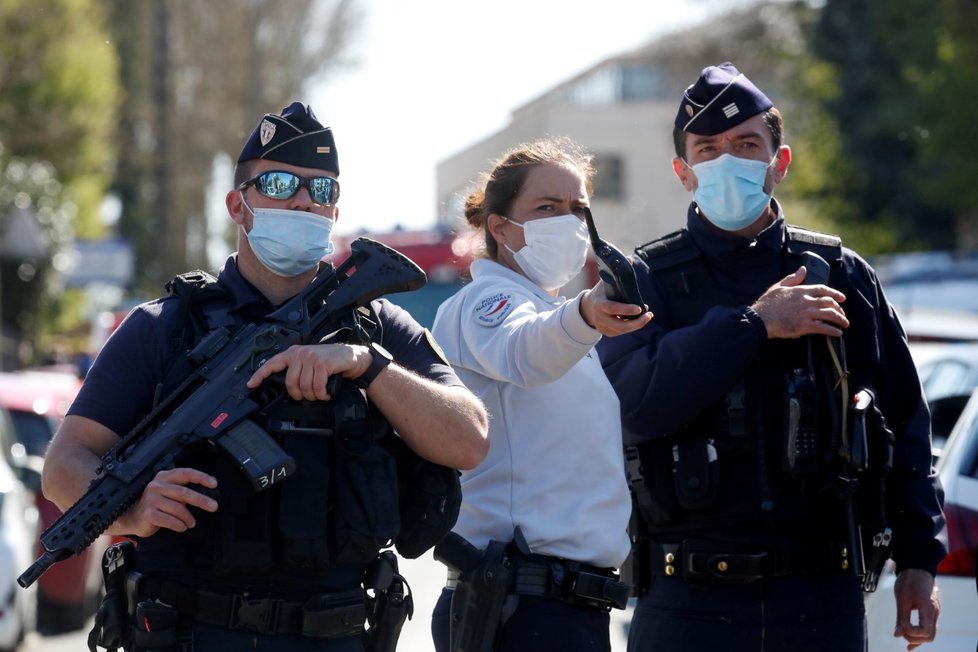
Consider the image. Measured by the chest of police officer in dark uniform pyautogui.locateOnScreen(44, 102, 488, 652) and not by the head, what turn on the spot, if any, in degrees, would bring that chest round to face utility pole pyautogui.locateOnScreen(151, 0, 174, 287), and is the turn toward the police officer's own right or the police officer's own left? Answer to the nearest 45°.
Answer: approximately 180°

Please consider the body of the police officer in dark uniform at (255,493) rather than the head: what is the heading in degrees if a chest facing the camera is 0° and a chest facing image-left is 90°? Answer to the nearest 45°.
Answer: approximately 0°

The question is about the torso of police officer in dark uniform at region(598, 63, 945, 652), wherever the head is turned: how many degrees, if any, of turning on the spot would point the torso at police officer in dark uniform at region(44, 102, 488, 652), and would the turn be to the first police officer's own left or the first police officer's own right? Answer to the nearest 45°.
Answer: approximately 45° to the first police officer's own right

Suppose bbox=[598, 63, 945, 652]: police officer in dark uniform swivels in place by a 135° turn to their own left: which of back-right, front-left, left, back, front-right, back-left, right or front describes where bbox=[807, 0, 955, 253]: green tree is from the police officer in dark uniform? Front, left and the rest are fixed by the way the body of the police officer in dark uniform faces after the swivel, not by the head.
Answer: front-left

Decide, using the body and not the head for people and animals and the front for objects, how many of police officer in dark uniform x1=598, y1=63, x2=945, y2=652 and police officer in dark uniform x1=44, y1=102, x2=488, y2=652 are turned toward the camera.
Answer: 2

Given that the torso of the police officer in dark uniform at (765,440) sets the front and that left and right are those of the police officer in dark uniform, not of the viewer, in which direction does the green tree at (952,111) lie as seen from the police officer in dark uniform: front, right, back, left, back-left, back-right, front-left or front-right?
back

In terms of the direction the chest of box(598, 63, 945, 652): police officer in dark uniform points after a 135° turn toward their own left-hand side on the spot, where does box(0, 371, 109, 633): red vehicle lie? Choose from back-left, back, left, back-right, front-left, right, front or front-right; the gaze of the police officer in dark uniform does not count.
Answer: left

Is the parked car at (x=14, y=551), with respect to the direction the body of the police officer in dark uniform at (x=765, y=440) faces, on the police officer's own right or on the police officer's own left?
on the police officer's own right

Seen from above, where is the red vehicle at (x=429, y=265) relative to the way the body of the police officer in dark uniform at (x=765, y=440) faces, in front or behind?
behind

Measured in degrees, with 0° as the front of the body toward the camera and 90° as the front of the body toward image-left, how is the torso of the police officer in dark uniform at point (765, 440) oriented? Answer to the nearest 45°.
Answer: approximately 0°
